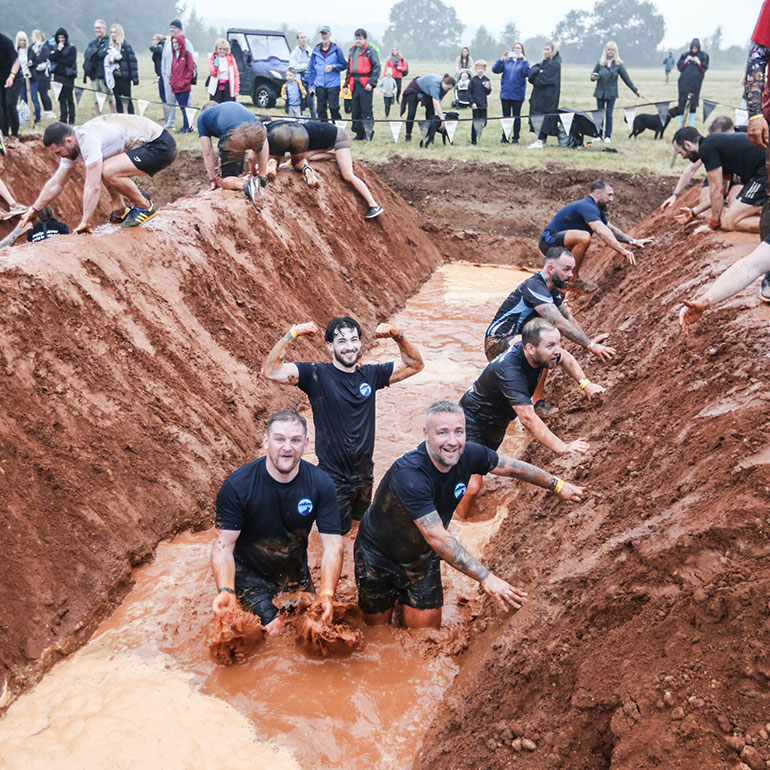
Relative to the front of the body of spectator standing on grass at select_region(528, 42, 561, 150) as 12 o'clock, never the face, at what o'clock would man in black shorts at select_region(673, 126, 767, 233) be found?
The man in black shorts is roughly at 10 o'clock from the spectator standing on grass.

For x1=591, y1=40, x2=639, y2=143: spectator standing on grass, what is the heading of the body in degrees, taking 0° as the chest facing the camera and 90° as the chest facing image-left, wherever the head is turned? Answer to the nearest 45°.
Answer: approximately 0°

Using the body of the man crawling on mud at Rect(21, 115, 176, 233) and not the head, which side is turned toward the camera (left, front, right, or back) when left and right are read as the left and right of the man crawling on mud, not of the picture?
left

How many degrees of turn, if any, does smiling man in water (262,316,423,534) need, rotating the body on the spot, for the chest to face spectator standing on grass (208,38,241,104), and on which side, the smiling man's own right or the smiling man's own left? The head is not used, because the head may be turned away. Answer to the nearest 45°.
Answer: approximately 180°

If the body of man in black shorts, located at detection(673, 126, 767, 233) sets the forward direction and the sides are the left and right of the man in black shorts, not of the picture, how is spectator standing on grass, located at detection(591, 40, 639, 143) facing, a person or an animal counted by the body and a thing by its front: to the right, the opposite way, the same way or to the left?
to the left

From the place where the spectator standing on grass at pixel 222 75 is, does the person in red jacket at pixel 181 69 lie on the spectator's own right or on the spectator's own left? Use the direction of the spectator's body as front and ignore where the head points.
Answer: on the spectator's own right

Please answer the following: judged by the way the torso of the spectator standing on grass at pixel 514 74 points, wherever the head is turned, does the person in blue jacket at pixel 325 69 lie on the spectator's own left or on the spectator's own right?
on the spectator's own right

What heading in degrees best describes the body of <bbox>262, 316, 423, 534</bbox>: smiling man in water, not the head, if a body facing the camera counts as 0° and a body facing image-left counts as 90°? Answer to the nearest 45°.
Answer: approximately 0°
